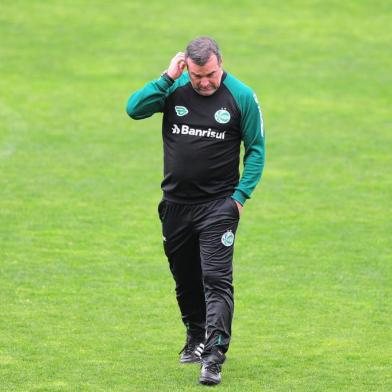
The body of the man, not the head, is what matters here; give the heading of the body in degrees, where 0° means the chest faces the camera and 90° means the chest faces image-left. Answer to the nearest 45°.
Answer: approximately 0°
